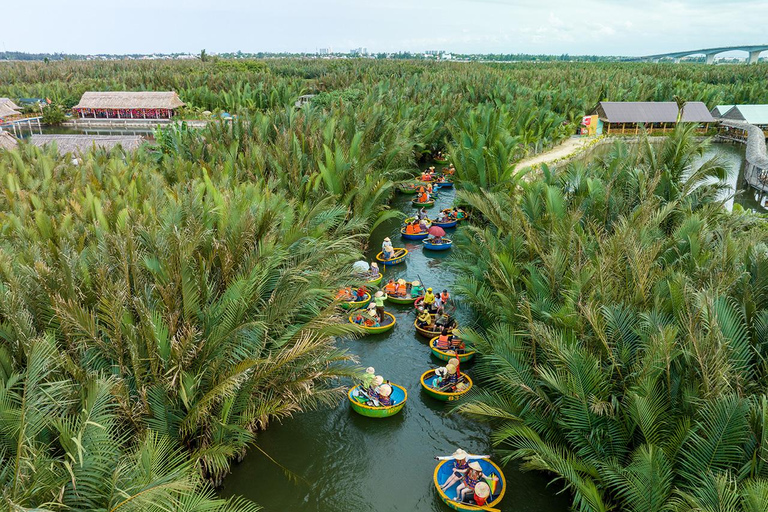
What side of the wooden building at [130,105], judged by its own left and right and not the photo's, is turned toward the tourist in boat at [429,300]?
front

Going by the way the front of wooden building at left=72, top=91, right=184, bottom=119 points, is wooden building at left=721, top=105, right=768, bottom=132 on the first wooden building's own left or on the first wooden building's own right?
on the first wooden building's own left

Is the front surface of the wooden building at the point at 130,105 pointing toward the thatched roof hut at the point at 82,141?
yes

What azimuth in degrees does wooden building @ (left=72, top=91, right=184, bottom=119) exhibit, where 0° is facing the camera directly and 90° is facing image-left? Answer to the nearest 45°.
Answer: approximately 0°

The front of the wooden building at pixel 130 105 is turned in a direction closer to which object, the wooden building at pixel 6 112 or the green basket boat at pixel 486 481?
the green basket boat

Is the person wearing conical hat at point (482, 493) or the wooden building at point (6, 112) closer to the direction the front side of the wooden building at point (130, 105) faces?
the person wearing conical hat

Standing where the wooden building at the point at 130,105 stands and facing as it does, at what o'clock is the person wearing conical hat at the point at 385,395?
The person wearing conical hat is roughly at 12 o'clock from the wooden building.

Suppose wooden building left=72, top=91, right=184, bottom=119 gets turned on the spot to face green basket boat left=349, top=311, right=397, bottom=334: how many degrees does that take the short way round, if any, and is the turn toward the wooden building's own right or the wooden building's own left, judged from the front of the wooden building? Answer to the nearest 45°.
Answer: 0° — it already faces it

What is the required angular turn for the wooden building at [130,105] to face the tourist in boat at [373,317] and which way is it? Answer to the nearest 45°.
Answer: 0° — it already faces them

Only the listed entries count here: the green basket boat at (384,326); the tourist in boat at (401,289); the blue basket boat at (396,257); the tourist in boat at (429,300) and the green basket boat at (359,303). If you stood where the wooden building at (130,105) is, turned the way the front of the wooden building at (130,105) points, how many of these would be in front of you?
5

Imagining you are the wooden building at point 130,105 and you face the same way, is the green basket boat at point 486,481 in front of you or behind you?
in front
